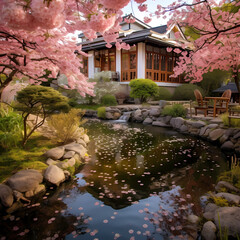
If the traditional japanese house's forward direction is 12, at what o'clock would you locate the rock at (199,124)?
The rock is roughly at 10 o'clock from the traditional japanese house.

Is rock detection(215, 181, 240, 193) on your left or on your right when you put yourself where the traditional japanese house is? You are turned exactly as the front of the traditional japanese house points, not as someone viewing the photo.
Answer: on your left

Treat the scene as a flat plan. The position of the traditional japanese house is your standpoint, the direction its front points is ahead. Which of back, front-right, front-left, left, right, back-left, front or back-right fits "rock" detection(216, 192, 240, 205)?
front-left

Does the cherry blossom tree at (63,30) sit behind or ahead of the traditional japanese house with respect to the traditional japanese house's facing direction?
ahead

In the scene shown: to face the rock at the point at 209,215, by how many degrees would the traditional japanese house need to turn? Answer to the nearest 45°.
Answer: approximately 45° to its left

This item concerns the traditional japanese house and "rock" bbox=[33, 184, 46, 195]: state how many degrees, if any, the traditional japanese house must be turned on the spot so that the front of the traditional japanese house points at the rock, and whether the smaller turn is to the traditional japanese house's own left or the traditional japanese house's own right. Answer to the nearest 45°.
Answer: approximately 45° to the traditional japanese house's own left

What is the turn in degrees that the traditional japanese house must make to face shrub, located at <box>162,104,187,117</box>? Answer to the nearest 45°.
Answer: approximately 45° to its left

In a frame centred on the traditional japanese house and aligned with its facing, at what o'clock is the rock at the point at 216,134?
The rock is roughly at 10 o'clock from the traditional japanese house.

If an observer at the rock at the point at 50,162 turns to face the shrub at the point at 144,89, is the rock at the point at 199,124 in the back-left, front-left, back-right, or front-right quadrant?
front-right

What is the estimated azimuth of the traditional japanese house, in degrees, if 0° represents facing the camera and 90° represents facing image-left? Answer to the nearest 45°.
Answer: approximately 45°

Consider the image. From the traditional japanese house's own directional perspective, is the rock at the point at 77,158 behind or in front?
in front

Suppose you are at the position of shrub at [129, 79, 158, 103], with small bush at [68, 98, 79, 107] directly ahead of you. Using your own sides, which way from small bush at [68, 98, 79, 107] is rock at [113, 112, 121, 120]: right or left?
left
